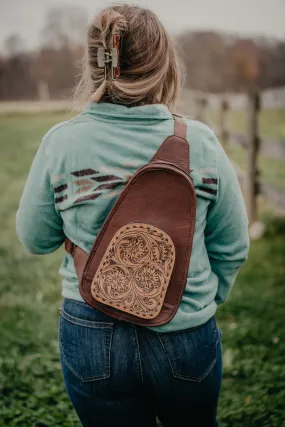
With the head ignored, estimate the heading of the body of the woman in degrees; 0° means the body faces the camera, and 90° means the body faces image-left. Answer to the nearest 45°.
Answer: approximately 180°

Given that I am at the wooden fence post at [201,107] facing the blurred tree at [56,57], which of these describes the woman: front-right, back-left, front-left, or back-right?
back-left

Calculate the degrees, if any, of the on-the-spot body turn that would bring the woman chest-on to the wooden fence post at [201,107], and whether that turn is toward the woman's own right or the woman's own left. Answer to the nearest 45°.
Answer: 0° — they already face it

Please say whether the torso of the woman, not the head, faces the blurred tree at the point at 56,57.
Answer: yes

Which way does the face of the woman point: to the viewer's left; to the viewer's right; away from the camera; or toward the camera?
away from the camera
